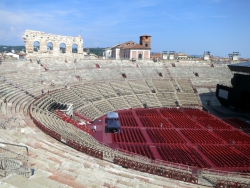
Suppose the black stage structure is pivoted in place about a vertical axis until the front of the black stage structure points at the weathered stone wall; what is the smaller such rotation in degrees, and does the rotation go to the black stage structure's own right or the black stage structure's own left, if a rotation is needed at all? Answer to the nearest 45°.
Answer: approximately 45° to the black stage structure's own right

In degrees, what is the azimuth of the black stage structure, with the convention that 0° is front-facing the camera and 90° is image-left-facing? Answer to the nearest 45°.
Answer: approximately 45°
